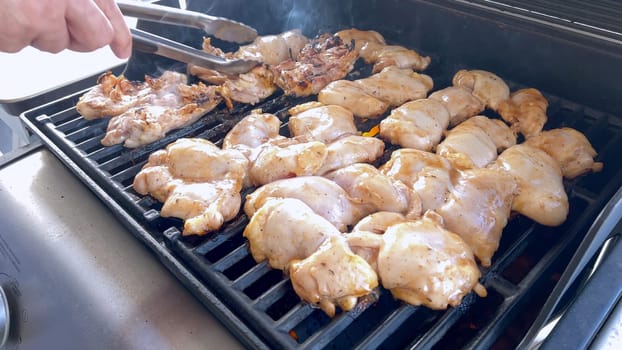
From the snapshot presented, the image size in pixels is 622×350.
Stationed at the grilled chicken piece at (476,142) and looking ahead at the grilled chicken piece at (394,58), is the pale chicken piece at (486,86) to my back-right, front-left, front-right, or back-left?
front-right

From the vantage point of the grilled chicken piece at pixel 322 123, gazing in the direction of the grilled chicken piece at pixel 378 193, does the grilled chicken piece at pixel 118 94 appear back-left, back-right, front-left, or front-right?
back-right

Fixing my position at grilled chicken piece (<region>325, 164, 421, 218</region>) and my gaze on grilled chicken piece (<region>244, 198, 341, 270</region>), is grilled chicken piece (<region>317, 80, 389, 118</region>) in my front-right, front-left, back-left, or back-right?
back-right

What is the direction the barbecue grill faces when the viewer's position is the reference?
facing the viewer and to the left of the viewer

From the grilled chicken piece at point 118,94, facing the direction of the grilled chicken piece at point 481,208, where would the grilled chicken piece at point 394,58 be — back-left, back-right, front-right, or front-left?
front-left
